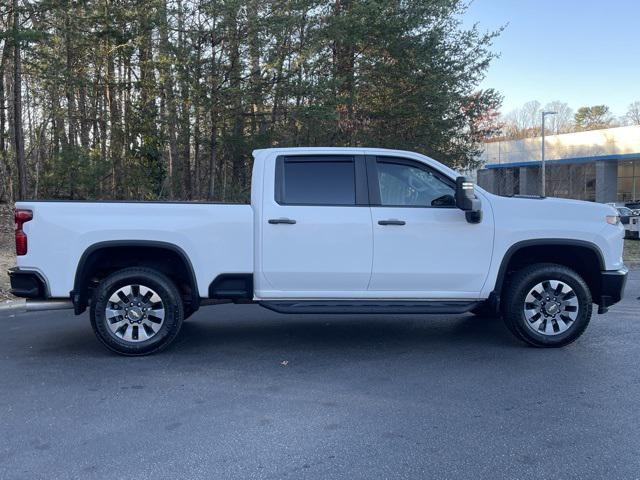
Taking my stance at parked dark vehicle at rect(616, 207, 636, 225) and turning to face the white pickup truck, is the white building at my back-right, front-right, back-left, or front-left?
back-right

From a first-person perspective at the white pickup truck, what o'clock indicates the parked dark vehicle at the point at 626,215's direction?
The parked dark vehicle is roughly at 10 o'clock from the white pickup truck.

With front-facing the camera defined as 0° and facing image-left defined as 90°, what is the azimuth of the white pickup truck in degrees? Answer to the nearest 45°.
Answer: approximately 270°

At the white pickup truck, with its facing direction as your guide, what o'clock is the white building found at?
The white building is roughly at 10 o'clock from the white pickup truck.
